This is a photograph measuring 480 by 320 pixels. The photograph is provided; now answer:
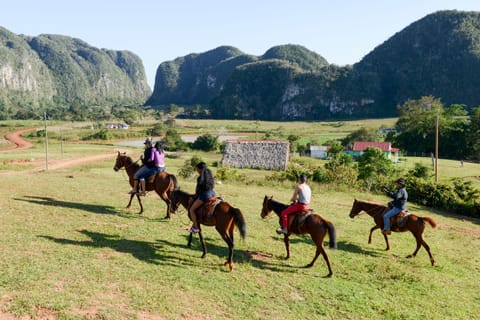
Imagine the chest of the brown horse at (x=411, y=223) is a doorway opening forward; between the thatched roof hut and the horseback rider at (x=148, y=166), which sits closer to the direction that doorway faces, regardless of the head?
the horseback rider

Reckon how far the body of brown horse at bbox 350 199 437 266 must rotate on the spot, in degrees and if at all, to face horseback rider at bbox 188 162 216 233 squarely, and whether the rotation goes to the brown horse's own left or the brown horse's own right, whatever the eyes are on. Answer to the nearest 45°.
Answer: approximately 45° to the brown horse's own left

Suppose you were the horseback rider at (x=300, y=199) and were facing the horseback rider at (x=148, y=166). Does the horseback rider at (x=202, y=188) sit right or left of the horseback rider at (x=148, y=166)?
left

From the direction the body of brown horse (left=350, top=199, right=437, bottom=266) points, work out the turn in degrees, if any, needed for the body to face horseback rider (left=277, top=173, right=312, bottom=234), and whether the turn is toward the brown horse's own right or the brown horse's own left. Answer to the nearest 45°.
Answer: approximately 45° to the brown horse's own left

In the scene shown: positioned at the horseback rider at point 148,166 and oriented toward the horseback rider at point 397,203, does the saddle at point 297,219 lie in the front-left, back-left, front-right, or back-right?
front-right

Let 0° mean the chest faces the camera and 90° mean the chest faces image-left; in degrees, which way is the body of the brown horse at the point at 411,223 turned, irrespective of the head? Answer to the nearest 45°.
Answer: approximately 90°

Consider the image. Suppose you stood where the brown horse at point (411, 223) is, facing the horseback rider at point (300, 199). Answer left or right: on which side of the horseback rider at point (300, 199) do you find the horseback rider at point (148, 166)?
right

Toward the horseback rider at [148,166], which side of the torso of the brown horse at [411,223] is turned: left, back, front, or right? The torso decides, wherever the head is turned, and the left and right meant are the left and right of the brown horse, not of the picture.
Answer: front

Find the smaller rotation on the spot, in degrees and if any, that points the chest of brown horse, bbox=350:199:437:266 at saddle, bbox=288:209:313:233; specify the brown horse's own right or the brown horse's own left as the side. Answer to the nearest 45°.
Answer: approximately 45° to the brown horse's own left
